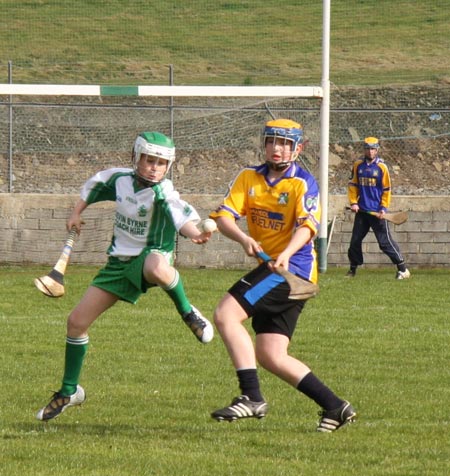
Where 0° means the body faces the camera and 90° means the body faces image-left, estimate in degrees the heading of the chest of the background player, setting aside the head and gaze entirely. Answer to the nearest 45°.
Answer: approximately 0°

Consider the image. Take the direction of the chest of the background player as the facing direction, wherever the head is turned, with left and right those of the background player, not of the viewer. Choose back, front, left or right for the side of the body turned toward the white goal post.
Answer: right

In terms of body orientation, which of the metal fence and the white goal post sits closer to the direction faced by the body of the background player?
the white goal post
